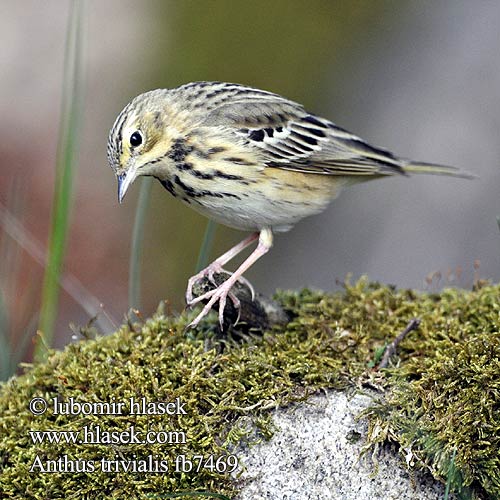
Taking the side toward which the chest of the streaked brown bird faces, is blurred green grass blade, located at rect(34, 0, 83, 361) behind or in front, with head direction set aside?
in front

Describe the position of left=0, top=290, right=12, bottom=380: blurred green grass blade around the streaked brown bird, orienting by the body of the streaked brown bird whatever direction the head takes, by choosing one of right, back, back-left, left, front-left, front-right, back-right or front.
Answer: front

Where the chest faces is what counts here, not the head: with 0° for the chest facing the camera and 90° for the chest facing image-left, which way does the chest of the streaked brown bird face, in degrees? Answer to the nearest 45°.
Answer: approximately 90°
